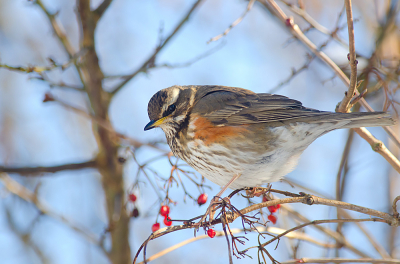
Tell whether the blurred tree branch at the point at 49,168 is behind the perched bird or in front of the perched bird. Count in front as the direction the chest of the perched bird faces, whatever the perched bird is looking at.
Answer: in front

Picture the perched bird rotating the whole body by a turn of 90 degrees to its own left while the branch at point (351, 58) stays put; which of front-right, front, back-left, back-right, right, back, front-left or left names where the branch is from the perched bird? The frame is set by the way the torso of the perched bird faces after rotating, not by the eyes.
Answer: front-left

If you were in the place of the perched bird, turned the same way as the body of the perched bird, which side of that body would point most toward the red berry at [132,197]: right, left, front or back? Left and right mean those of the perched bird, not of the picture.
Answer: front

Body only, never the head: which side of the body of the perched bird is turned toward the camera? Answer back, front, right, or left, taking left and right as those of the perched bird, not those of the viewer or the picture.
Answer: left

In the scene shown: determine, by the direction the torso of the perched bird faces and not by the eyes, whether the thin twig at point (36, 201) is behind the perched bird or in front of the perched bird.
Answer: in front
